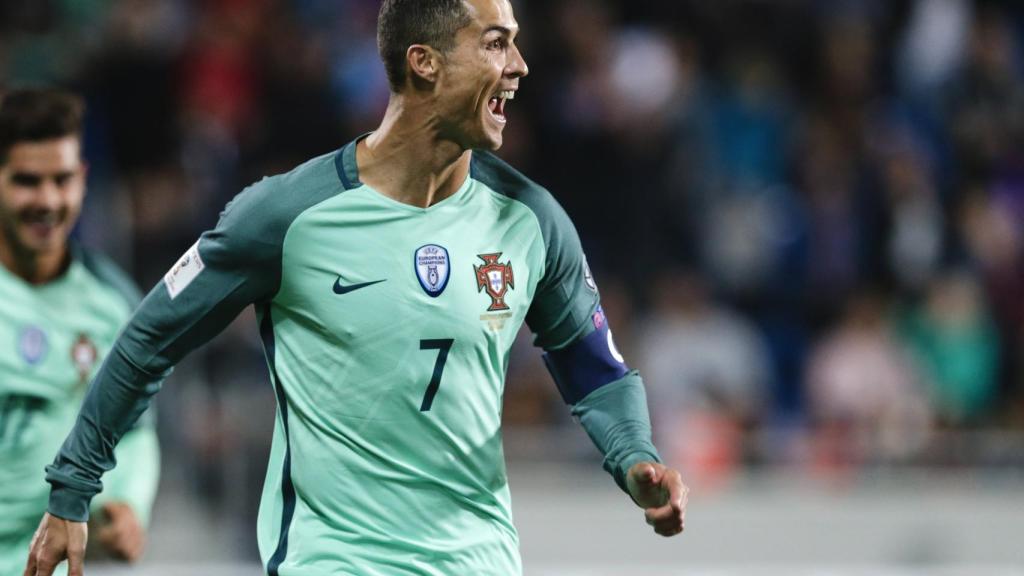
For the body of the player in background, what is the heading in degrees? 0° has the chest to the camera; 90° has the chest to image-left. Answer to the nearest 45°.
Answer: approximately 0°

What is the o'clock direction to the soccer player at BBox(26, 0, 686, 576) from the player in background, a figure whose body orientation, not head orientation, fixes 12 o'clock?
The soccer player is roughly at 11 o'clock from the player in background.

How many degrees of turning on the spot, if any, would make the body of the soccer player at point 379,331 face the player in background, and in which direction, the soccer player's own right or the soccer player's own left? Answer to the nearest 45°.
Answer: approximately 180°

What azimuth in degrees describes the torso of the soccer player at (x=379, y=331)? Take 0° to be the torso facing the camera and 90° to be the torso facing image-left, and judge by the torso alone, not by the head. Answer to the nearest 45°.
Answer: approximately 315°
